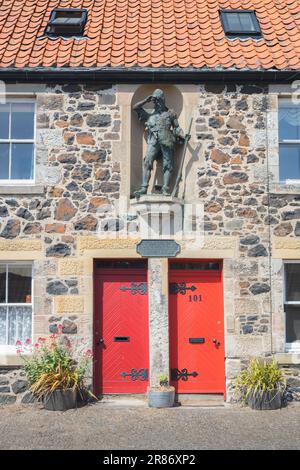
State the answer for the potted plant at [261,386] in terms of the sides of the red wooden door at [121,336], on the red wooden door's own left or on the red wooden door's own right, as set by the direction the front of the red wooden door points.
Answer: on the red wooden door's own left

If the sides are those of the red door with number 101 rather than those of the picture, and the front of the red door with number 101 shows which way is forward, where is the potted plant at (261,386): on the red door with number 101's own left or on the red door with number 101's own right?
on the red door with number 101's own left

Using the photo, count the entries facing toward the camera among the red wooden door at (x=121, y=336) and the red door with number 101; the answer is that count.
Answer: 2

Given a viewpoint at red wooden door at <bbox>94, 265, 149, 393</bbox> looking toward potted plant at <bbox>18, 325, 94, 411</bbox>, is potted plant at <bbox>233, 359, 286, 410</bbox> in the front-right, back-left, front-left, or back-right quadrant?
back-left

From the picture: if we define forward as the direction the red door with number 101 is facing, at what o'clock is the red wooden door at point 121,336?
The red wooden door is roughly at 3 o'clock from the red door with number 101.

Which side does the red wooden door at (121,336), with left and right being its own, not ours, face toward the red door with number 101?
left

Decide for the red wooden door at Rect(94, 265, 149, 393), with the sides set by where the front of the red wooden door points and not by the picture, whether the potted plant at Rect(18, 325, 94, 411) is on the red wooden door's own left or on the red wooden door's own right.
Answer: on the red wooden door's own right
